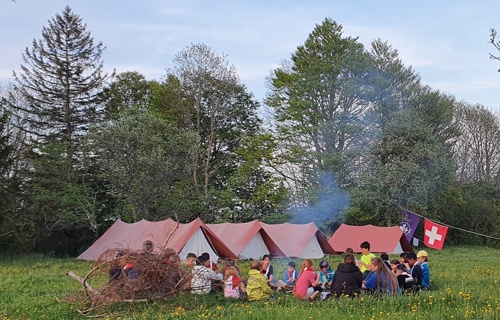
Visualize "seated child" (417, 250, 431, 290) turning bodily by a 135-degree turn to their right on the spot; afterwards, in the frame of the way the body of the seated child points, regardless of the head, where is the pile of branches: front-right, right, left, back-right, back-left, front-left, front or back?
back

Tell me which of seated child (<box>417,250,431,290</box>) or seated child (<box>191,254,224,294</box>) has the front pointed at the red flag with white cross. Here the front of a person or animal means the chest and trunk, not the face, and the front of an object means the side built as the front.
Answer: seated child (<box>191,254,224,294</box>)

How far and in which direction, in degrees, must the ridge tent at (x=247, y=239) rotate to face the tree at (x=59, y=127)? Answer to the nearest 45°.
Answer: approximately 180°

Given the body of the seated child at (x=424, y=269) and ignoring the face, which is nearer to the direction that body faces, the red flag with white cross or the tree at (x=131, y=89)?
the tree

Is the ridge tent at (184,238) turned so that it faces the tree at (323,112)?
no

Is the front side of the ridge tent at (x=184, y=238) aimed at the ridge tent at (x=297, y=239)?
no

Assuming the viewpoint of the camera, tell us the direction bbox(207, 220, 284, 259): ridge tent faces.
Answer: facing the viewer and to the right of the viewer

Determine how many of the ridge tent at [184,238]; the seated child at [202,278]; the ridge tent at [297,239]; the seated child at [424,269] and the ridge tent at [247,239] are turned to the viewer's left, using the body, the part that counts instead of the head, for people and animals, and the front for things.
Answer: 1

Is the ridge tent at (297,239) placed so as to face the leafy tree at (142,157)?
no

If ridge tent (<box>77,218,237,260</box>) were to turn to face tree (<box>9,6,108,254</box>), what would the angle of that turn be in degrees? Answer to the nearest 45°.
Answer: approximately 180°

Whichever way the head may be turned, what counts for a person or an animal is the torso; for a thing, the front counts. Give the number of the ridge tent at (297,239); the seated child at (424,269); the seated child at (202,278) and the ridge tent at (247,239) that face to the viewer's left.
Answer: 1

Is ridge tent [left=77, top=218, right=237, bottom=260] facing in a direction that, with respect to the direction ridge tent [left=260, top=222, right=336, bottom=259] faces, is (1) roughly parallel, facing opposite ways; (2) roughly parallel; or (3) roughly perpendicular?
roughly parallel

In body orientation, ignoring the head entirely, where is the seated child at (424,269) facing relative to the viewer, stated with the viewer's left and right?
facing to the left of the viewer

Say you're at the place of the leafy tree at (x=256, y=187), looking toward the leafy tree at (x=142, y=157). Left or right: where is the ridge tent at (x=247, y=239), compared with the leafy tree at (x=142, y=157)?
left

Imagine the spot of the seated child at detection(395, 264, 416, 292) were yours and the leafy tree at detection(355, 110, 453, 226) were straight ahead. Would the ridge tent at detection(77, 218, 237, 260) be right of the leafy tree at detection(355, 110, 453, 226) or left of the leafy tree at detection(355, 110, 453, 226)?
left
